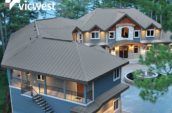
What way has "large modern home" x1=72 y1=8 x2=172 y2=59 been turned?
toward the camera

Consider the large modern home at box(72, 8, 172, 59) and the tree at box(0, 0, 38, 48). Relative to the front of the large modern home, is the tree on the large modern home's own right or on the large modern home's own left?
on the large modern home's own right
